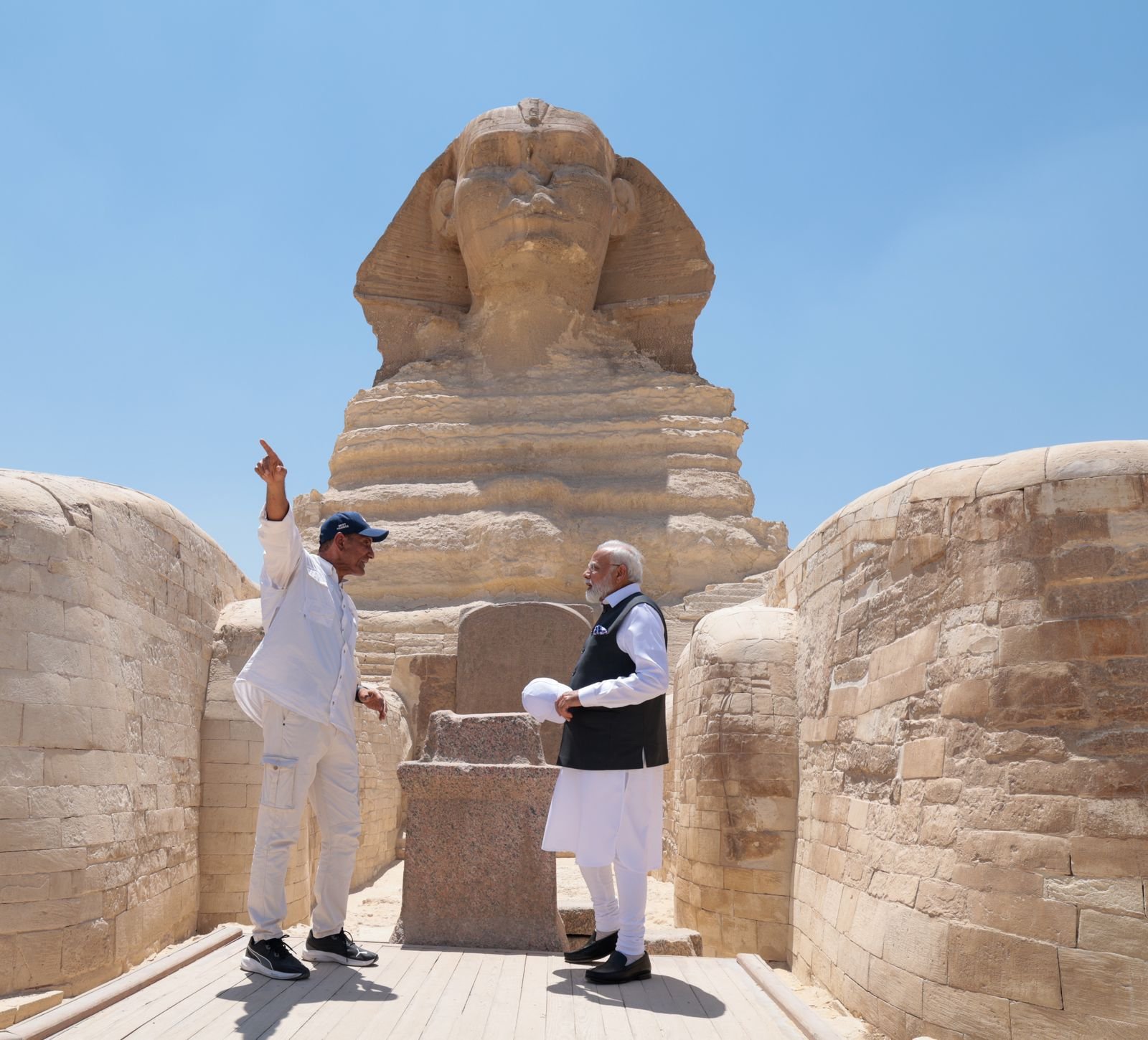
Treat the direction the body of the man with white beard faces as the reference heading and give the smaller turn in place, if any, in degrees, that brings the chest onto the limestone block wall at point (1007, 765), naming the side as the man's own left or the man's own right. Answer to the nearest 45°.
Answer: approximately 180°

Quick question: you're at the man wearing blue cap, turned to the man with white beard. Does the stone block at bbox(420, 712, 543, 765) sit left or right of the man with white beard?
left

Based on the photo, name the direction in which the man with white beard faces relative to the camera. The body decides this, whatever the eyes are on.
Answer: to the viewer's left

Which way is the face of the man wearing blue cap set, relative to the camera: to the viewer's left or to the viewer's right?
to the viewer's right

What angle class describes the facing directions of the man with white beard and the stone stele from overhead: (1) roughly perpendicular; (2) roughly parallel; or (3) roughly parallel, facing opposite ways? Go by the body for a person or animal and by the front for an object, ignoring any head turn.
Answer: roughly perpendicular

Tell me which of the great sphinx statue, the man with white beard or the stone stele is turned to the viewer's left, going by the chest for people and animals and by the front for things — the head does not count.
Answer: the man with white beard

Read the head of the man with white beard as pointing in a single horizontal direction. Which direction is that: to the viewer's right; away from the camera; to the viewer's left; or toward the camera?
to the viewer's left

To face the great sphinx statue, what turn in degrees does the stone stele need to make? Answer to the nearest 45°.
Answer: approximately 180°

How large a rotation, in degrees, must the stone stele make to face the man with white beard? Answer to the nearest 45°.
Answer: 0° — it already faces them
